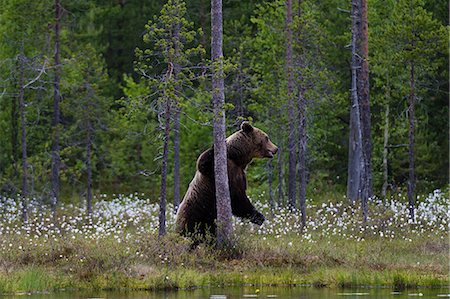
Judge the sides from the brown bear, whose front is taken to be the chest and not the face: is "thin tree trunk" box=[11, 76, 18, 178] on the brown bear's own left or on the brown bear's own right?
on the brown bear's own left

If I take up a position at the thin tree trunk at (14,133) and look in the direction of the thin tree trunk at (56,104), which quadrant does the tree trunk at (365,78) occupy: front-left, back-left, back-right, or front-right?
front-left

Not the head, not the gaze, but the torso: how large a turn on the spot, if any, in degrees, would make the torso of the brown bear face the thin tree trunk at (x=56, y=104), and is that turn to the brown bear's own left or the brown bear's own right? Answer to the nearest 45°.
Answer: approximately 135° to the brown bear's own left

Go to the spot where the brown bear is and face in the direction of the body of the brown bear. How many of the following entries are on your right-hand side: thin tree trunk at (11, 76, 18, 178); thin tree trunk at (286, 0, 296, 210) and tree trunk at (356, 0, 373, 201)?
0

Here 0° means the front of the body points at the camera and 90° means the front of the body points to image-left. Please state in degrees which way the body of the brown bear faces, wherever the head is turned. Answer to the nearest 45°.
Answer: approximately 270°

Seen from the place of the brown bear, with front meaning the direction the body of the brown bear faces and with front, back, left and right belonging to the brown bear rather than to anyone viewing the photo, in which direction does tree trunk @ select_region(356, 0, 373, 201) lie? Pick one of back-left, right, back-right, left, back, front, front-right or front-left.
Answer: front-left

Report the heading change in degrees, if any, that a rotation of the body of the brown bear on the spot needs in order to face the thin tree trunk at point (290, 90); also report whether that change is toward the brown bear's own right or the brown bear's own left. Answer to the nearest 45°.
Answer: approximately 90° to the brown bear's own left
